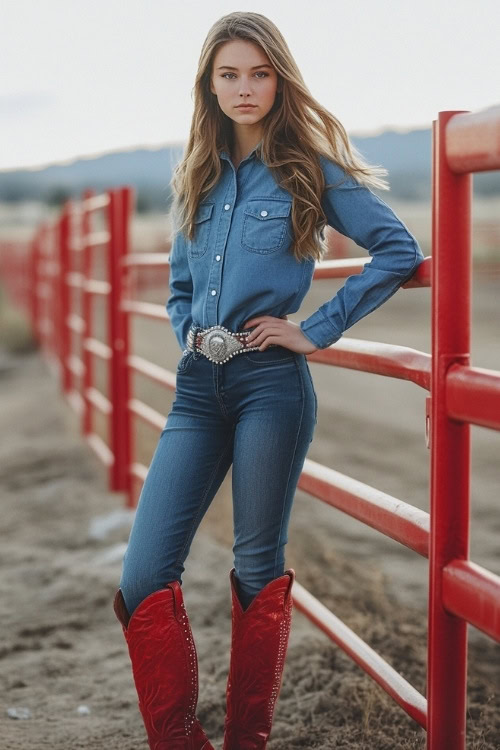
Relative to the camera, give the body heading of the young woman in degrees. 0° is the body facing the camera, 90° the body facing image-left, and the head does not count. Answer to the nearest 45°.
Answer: approximately 45°
